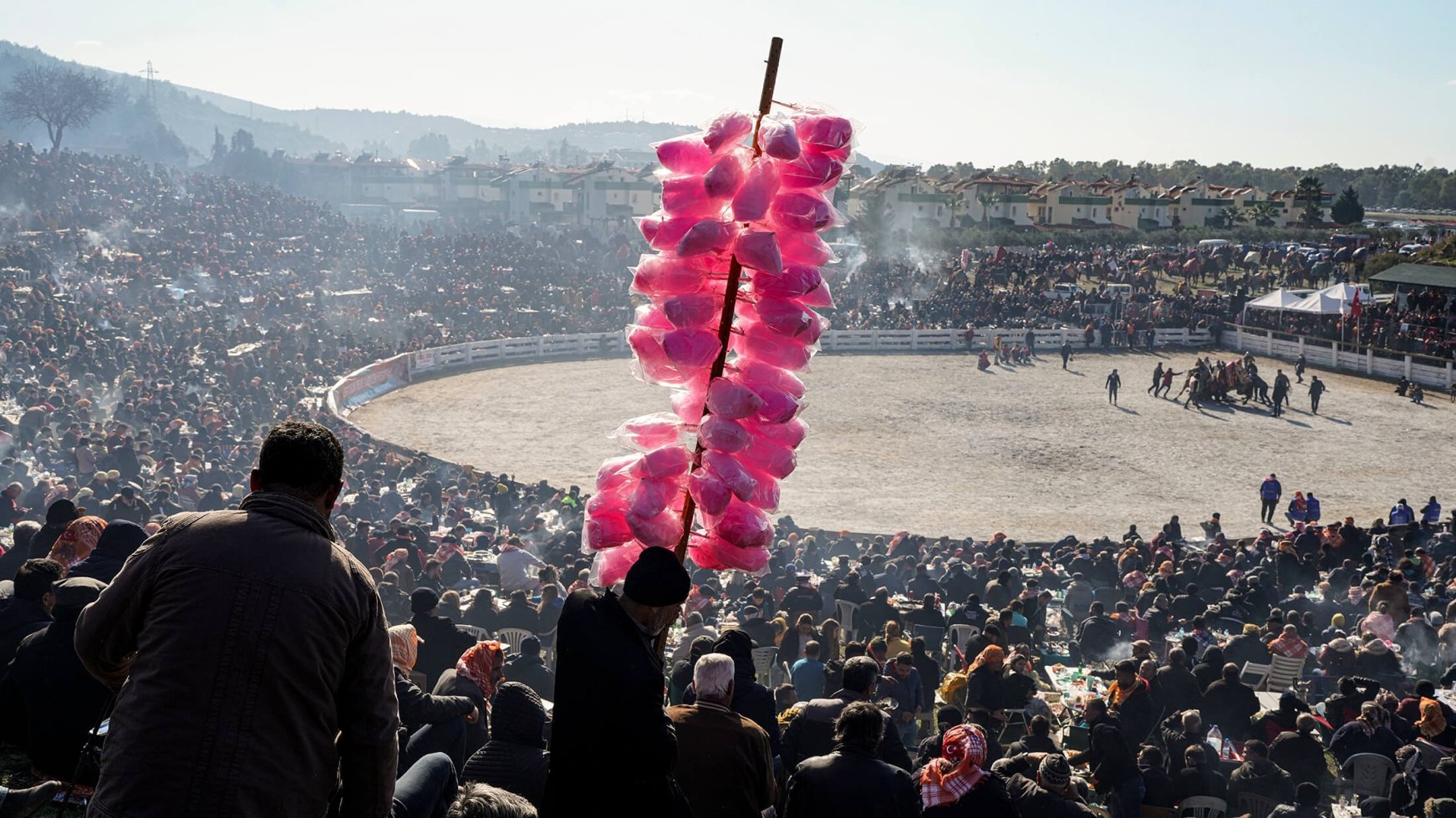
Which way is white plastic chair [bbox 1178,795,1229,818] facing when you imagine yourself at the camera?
facing away from the viewer

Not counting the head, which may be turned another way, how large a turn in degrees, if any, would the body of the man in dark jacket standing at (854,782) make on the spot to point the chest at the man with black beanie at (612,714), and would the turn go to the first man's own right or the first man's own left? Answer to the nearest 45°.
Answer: approximately 135° to the first man's own left

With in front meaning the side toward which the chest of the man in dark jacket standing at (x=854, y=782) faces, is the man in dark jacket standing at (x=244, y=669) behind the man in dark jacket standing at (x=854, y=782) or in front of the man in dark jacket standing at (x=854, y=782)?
behind

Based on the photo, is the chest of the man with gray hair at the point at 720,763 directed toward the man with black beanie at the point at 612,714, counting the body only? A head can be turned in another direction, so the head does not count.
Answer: no

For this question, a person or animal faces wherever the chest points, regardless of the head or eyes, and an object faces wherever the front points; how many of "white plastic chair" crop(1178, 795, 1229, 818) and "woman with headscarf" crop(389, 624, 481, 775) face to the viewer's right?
1

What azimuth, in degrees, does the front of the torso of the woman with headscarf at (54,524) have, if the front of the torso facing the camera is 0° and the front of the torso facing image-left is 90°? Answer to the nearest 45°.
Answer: approximately 225°

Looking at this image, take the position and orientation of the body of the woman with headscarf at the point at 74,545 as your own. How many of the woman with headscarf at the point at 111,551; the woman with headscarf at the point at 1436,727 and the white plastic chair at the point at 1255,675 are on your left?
0

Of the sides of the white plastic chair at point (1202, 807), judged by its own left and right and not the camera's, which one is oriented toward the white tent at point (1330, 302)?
front

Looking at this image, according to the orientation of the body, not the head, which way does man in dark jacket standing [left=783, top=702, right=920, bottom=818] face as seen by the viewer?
away from the camera

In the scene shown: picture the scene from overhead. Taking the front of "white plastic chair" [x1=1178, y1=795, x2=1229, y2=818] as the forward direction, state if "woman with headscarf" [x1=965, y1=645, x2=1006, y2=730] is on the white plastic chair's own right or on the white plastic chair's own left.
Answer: on the white plastic chair's own left

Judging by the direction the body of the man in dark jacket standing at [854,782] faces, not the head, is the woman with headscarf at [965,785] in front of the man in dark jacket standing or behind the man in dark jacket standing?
in front

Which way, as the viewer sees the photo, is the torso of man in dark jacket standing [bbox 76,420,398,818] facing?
away from the camera

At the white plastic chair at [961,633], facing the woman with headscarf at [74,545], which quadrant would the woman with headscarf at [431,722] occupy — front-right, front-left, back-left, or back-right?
front-left

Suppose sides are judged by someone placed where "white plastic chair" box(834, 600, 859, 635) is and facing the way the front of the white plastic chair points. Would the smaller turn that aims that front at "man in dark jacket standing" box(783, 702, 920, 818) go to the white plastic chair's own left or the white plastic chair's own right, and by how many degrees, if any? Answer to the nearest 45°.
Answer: approximately 135° to the white plastic chair's own right

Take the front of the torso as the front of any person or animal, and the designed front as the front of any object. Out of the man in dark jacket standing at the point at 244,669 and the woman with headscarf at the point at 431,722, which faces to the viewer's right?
the woman with headscarf

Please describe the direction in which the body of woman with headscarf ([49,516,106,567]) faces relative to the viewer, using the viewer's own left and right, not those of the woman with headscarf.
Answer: facing away from the viewer and to the right of the viewer

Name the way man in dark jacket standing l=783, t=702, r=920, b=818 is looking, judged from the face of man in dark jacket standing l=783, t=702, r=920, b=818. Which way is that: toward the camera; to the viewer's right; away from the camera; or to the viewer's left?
away from the camera

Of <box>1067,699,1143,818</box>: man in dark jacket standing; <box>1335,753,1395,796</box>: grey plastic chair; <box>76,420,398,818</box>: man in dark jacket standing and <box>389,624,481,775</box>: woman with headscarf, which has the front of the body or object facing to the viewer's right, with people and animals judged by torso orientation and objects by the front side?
the woman with headscarf
